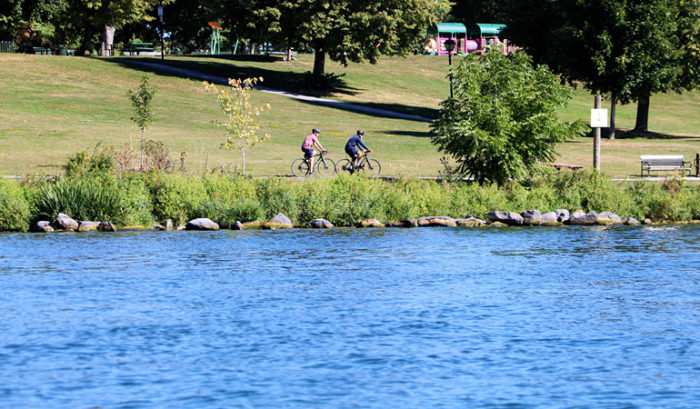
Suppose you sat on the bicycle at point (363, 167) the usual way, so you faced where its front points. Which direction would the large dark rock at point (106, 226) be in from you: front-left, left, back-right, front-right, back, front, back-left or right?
back-right

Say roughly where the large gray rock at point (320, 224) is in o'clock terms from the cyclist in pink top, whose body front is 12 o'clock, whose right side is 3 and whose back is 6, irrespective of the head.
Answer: The large gray rock is roughly at 3 o'clock from the cyclist in pink top.

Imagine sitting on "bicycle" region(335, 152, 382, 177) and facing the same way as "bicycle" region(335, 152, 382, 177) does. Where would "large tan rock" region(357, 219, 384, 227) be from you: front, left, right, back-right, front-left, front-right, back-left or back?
right

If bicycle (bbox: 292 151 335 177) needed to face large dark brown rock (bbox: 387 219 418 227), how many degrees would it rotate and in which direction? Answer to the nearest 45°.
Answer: approximately 90° to its right

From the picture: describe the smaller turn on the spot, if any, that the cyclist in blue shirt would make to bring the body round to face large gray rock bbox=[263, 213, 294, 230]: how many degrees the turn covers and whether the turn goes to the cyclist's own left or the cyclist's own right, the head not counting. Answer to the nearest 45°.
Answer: approximately 90° to the cyclist's own right

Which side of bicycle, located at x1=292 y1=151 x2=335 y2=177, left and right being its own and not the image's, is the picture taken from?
right

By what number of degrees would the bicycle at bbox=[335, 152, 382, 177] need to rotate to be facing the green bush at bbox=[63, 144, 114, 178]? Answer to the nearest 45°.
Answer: approximately 135° to its right

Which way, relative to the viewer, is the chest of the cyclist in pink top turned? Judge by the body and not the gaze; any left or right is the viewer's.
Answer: facing to the right of the viewer

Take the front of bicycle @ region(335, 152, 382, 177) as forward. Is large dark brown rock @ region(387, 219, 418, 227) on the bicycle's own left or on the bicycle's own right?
on the bicycle's own right

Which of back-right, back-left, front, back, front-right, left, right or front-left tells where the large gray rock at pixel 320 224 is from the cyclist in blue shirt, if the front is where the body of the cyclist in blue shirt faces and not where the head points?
right

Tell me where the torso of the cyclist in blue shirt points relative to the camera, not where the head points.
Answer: to the viewer's right

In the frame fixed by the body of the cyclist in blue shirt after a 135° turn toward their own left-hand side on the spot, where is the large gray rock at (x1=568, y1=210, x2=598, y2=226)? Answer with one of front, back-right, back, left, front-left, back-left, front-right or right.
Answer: back

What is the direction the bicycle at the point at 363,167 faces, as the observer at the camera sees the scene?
facing to the right of the viewer

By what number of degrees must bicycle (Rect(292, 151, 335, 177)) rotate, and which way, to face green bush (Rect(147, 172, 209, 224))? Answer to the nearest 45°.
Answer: approximately 135° to its right

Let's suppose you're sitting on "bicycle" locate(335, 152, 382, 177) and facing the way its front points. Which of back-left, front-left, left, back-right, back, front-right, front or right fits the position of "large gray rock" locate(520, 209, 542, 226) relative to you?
front-right

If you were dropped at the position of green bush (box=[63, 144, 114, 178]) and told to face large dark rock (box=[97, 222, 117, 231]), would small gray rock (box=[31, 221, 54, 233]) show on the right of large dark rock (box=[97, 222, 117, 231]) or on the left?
right

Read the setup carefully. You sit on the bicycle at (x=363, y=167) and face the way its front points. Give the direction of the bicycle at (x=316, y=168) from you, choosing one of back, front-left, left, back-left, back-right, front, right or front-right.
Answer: back
